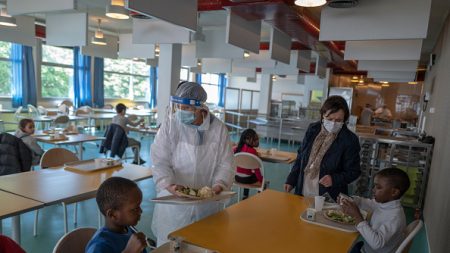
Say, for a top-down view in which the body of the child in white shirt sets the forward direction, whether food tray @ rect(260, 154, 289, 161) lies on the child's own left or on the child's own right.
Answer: on the child's own right

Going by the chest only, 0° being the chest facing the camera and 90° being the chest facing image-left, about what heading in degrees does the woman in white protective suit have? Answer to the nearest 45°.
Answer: approximately 0°

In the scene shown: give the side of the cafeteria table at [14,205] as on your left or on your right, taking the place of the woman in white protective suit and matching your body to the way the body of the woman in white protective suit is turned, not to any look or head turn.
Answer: on your right

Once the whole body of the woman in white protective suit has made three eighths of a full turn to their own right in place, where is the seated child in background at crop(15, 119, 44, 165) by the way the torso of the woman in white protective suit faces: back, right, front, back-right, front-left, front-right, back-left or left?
front

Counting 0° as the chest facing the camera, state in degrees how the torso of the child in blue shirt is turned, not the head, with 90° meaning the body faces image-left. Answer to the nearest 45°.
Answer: approximately 270°

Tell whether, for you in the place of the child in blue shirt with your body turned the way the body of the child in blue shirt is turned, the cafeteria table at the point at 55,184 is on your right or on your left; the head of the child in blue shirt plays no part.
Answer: on your left

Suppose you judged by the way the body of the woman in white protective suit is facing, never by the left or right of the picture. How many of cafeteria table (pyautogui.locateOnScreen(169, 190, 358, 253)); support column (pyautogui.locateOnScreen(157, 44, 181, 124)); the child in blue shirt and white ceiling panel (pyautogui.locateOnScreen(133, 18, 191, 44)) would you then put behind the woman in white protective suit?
2

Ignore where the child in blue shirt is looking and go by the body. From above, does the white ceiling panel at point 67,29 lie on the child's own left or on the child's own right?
on the child's own left

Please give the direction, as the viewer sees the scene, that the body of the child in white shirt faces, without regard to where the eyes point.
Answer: to the viewer's left

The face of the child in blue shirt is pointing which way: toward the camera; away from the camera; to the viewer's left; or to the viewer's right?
to the viewer's right
